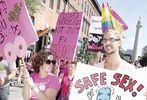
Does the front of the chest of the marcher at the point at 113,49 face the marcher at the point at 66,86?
no

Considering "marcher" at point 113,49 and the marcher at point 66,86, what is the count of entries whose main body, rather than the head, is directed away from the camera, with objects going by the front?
0

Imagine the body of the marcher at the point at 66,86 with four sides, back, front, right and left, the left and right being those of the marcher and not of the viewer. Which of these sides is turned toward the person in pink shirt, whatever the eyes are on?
right

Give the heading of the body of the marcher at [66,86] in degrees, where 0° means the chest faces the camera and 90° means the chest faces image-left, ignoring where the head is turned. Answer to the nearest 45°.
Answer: approximately 315°
